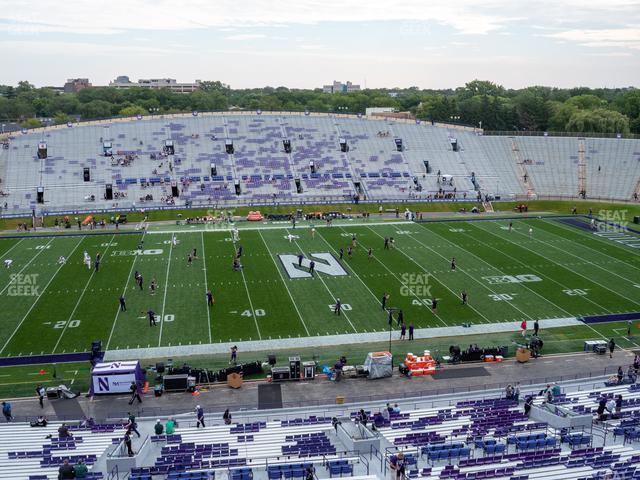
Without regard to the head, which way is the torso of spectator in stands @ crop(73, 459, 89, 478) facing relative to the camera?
away from the camera

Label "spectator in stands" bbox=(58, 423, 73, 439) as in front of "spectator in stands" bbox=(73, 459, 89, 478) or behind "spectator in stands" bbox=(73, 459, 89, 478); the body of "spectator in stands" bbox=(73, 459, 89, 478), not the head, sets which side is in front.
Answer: in front

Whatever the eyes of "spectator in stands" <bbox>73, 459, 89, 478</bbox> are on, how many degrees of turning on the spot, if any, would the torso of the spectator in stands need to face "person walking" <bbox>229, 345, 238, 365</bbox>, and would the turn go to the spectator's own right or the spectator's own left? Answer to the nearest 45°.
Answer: approximately 45° to the spectator's own right

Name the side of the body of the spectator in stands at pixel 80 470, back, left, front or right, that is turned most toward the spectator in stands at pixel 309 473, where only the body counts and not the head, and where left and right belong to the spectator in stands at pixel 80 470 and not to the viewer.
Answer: right

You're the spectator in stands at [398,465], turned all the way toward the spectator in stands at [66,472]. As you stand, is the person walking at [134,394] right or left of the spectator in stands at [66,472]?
right

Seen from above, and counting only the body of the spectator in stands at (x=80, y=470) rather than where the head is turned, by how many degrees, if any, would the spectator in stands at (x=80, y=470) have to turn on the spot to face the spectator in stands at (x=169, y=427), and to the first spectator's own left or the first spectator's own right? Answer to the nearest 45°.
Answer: approximately 45° to the first spectator's own right

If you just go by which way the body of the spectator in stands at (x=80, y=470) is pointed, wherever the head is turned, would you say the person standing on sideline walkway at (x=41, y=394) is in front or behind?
in front

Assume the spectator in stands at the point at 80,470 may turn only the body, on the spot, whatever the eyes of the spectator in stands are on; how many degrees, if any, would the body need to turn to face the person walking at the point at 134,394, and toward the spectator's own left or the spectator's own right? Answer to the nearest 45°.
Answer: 0° — they already face them

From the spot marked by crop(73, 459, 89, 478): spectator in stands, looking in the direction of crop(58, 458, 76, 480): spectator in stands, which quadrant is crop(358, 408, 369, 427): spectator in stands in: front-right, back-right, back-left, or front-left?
back-right

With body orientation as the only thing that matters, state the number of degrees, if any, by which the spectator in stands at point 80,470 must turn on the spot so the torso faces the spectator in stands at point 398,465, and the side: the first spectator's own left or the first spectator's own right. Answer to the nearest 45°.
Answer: approximately 90° to the first spectator's own right

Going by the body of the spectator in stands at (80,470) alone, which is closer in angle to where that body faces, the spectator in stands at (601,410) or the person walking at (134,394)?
the person walking

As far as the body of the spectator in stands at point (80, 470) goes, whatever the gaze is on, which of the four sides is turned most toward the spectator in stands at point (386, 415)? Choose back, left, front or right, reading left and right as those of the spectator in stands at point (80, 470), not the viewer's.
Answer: right
